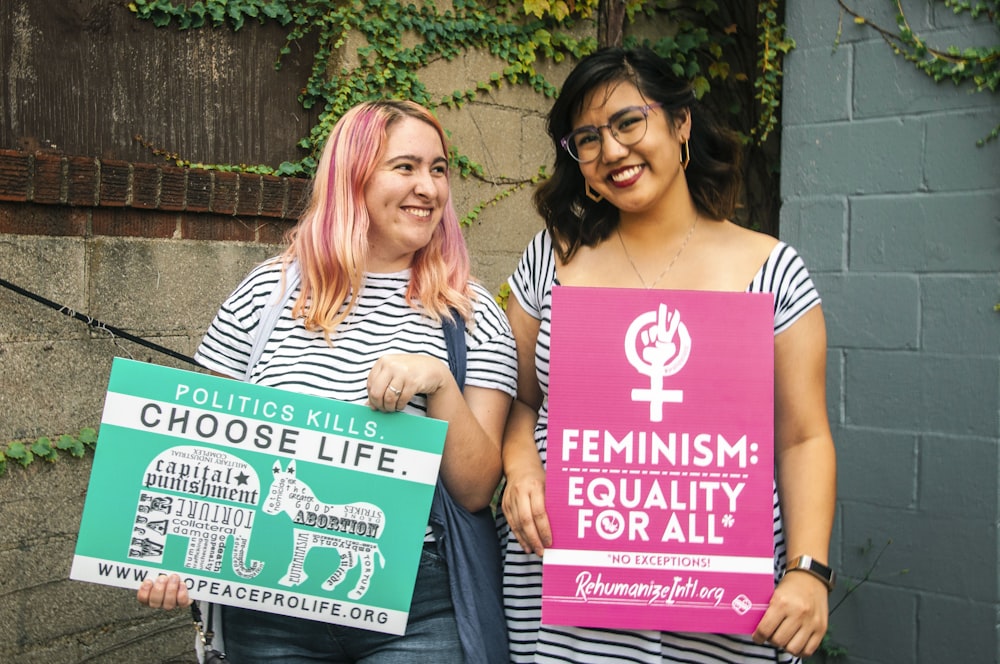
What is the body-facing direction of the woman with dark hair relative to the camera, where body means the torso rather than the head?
toward the camera

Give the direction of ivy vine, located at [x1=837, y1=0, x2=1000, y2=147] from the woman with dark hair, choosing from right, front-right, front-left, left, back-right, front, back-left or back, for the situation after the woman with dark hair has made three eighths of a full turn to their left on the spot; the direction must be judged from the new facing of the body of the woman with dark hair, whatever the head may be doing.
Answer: front

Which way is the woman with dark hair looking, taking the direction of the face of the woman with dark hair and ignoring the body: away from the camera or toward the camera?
toward the camera

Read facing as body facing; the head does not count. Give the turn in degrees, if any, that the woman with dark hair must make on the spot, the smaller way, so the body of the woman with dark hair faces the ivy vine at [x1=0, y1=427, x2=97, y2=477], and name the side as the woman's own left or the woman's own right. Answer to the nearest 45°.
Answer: approximately 135° to the woman's own right

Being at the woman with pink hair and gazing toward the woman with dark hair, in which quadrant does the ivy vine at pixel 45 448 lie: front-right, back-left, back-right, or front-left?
back-left

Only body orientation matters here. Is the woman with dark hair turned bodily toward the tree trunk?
no

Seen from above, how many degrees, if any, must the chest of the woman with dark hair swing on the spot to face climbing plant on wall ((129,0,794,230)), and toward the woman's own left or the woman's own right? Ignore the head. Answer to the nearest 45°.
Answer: approximately 180°

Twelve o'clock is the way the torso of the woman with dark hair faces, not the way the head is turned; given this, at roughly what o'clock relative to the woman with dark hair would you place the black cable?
The black cable is roughly at 4 o'clock from the woman with dark hair.

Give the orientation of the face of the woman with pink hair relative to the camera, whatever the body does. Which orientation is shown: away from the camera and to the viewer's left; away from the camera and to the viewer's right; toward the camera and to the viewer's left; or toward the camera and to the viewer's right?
toward the camera and to the viewer's right
